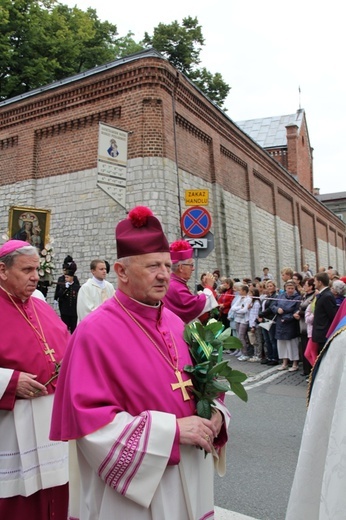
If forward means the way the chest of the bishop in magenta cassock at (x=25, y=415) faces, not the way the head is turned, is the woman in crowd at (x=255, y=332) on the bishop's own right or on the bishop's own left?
on the bishop's own left

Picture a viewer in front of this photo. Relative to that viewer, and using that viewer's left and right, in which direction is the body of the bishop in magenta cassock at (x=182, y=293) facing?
facing to the right of the viewer

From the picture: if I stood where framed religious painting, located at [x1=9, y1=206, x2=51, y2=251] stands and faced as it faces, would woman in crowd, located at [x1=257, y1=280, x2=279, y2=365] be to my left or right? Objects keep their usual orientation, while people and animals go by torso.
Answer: on my left

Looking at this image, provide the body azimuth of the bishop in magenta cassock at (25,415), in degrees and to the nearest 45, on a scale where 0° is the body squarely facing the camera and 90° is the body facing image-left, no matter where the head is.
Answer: approximately 315°

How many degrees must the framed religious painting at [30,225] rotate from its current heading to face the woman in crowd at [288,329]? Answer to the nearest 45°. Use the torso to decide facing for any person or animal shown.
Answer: approximately 45° to its left

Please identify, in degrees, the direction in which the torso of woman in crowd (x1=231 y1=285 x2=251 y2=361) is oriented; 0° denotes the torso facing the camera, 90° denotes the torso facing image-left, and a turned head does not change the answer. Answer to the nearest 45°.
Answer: approximately 45°

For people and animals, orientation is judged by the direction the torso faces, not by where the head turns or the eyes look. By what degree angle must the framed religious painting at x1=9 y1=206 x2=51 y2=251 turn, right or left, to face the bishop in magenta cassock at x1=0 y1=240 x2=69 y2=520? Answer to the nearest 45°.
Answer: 0° — it already faces them

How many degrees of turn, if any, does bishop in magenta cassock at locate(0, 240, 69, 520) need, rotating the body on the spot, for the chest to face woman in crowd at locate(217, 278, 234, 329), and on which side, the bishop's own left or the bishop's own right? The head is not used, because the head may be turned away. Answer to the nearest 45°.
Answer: approximately 90° to the bishop's own left

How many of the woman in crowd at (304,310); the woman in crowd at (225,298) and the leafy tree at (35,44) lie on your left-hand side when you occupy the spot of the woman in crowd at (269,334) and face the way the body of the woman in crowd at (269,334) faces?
1
